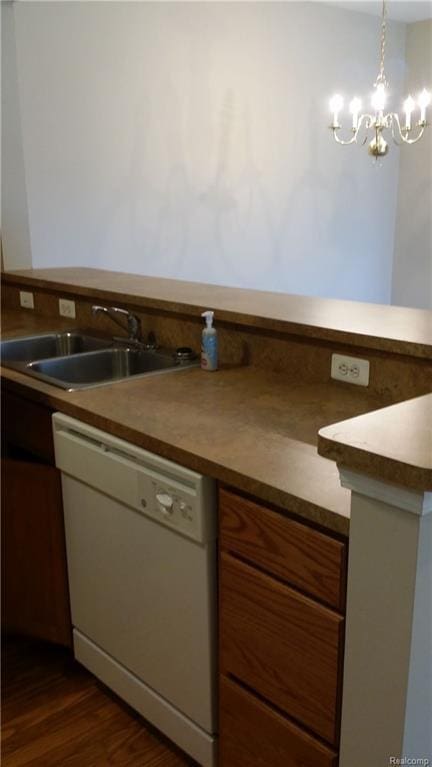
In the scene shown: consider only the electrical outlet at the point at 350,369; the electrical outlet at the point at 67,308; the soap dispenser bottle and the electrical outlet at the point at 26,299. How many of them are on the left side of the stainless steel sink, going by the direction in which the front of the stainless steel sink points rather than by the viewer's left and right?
2

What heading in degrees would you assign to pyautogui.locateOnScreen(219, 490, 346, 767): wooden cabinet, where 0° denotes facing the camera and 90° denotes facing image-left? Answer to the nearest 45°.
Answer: approximately 45°

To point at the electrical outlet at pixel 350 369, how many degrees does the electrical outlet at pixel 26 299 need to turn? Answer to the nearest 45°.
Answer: approximately 90° to its left

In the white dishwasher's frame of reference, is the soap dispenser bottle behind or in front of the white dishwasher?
behind

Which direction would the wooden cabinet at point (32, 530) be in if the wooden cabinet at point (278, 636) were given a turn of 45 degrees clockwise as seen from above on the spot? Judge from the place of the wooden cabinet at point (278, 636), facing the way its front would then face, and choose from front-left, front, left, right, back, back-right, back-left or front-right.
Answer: front-right

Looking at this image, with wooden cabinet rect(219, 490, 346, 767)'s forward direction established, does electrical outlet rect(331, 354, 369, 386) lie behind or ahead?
behind

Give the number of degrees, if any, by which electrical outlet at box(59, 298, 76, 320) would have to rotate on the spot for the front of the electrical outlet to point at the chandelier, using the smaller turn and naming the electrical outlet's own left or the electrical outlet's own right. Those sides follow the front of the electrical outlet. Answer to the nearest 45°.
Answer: approximately 180°

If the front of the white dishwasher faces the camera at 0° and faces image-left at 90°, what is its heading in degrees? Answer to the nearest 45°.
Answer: approximately 45°

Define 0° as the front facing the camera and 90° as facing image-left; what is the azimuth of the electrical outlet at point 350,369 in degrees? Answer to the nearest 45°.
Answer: approximately 45°

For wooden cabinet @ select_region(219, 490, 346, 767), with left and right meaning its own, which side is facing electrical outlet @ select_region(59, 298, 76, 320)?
right
